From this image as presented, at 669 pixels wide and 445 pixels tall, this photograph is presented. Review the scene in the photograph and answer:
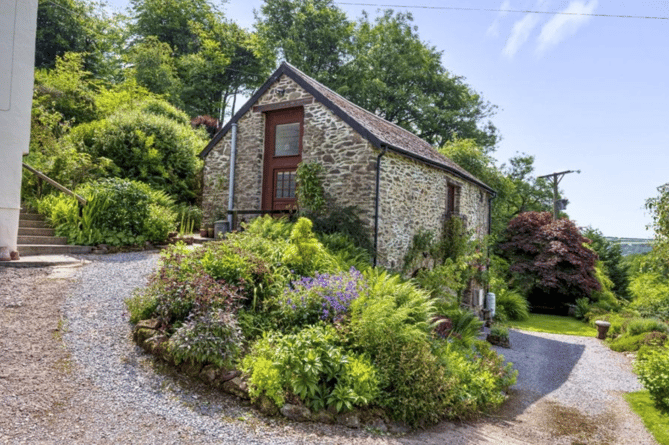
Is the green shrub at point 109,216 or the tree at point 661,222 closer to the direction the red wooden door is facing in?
the green shrub

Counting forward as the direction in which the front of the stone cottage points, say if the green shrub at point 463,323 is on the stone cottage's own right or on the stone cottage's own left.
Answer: on the stone cottage's own left

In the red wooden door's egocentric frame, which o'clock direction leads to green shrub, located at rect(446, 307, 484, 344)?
The green shrub is roughly at 7 o'clock from the red wooden door.

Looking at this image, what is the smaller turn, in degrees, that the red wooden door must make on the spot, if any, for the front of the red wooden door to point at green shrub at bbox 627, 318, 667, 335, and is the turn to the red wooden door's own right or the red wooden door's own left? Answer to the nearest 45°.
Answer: approximately 135° to the red wooden door's own left

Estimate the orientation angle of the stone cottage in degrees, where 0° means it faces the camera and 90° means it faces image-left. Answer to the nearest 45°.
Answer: approximately 45°

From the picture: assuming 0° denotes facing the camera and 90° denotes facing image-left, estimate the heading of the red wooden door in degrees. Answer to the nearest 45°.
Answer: approximately 45°

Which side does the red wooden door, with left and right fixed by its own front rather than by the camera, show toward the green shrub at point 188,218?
right

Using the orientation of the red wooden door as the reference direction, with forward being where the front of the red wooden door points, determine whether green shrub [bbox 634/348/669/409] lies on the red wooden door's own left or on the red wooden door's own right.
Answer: on the red wooden door's own left

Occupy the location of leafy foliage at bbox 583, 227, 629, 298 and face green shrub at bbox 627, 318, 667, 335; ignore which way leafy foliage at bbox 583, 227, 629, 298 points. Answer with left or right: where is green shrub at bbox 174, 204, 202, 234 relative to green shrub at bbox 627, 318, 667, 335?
right

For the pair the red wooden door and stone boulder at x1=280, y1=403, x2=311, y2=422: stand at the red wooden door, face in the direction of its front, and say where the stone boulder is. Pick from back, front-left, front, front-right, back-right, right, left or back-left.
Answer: front-left
